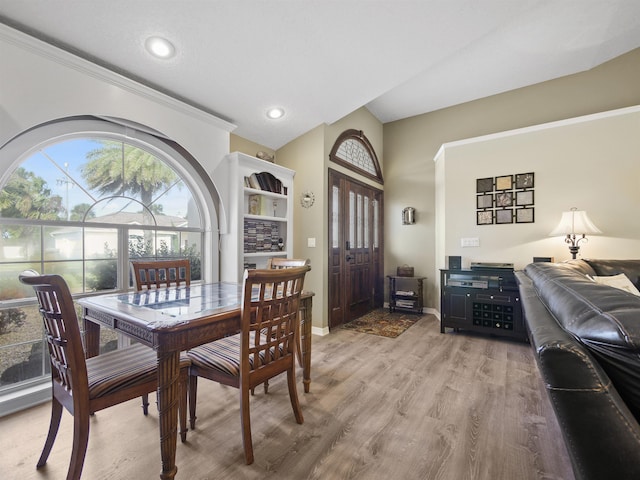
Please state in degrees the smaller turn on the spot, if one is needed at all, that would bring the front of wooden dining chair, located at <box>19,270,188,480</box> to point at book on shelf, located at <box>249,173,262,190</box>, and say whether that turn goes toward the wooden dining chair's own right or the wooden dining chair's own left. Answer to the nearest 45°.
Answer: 0° — it already faces it

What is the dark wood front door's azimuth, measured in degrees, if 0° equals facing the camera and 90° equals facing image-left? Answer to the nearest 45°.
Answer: approximately 315°

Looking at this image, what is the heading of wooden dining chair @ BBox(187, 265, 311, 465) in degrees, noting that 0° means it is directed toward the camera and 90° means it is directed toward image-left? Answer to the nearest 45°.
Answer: approximately 135°

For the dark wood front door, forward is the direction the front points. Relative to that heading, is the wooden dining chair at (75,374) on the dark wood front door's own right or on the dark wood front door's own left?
on the dark wood front door's own right

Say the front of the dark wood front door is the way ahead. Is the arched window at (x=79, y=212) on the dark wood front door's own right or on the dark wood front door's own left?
on the dark wood front door's own right

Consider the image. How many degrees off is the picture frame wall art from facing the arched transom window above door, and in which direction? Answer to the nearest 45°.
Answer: approximately 45° to its right

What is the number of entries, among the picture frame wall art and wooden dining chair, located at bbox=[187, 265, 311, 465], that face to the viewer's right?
0

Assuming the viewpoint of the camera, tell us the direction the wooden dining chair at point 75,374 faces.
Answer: facing away from the viewer and to the right of the viewer

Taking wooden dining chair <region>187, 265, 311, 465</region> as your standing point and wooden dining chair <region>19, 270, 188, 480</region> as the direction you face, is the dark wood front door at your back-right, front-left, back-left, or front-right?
back-right
